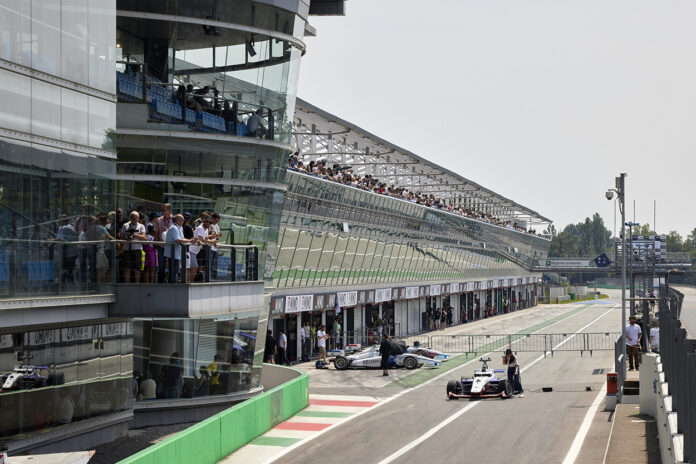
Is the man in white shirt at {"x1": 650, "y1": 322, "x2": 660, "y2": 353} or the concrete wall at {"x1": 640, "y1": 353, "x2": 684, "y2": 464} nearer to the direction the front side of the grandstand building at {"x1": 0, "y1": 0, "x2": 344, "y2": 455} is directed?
the concrete wall

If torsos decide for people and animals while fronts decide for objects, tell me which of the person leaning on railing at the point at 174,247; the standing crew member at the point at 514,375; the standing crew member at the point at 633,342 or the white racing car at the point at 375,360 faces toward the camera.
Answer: the standing crew member at the point at 633,342

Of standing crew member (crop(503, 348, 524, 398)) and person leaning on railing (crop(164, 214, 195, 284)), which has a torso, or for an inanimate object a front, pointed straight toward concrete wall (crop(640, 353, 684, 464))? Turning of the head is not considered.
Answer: the person leaning on railing

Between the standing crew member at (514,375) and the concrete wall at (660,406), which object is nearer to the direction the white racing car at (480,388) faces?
the concrete wall

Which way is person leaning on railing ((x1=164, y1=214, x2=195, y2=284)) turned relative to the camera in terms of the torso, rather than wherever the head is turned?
to the viewer's right

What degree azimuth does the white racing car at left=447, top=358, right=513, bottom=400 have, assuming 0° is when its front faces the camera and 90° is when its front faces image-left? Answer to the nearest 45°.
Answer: approximately 0°

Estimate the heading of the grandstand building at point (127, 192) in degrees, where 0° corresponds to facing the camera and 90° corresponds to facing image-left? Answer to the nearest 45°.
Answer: approximately 315°

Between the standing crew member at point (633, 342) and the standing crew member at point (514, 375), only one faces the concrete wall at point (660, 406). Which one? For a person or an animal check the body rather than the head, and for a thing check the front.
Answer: the standing crew member at point (633, 342)

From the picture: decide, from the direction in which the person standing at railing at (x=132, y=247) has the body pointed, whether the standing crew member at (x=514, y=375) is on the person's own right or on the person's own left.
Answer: on the person's own left
